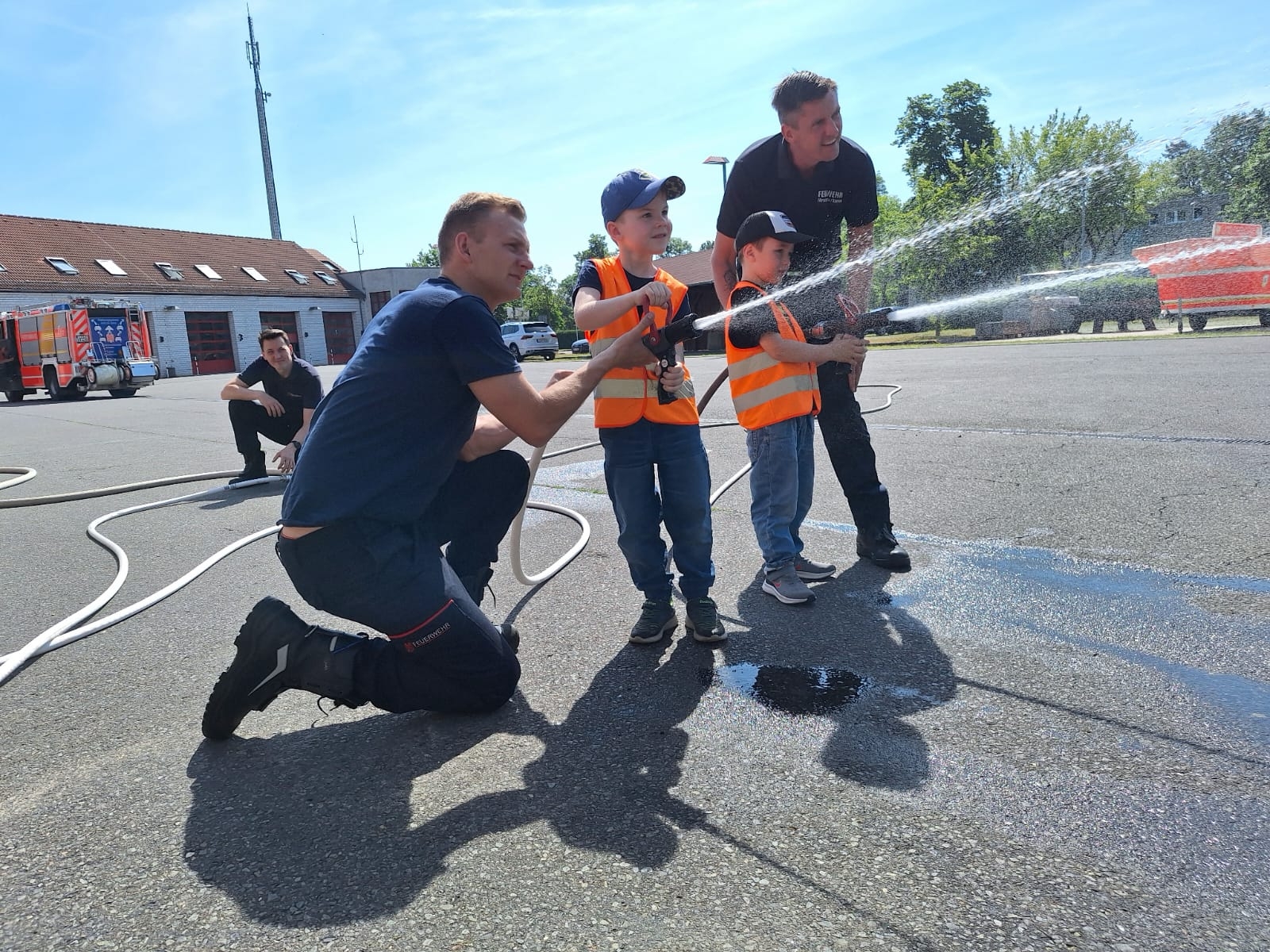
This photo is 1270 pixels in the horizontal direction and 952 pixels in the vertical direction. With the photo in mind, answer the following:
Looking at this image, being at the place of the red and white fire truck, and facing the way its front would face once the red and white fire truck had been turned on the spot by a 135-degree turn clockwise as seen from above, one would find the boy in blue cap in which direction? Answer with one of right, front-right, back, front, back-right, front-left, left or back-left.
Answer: right

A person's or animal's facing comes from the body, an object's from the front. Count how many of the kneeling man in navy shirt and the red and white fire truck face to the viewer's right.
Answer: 1

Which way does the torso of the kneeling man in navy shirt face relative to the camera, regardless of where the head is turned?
to the viewer's right

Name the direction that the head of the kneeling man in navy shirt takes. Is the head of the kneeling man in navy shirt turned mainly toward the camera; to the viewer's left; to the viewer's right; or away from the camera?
to the viewer's right

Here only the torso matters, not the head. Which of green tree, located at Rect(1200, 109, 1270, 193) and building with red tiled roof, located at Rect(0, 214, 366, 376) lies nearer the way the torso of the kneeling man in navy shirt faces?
the green tree

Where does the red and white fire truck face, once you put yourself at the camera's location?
facing away from the viewer and to the left of the viewer

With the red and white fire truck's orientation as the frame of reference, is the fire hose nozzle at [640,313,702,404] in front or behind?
behind

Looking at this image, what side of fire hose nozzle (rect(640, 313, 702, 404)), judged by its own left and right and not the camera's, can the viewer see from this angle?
right

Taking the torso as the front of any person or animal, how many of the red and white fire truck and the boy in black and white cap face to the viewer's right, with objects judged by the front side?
1

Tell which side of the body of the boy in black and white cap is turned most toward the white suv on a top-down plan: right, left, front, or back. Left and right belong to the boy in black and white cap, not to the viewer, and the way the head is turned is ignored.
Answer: left

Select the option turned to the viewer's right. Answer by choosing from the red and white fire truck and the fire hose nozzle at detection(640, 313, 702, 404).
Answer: the fire hose nozzle

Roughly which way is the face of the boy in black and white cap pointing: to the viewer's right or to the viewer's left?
to the viewer's right

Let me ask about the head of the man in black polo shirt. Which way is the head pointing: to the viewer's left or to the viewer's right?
to the viewer's right

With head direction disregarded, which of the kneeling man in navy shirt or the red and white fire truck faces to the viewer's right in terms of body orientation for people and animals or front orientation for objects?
the kneeling man in navy shirt

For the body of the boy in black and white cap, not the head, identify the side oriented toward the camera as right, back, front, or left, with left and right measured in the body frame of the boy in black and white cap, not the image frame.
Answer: right

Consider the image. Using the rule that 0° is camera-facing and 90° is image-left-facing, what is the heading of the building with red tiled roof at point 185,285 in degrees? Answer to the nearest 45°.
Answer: approximately 315°
